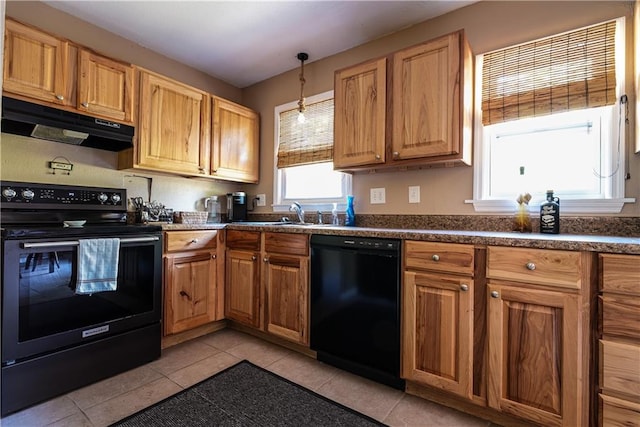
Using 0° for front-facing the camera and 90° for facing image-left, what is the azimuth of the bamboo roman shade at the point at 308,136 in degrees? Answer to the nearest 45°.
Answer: approximately 45°

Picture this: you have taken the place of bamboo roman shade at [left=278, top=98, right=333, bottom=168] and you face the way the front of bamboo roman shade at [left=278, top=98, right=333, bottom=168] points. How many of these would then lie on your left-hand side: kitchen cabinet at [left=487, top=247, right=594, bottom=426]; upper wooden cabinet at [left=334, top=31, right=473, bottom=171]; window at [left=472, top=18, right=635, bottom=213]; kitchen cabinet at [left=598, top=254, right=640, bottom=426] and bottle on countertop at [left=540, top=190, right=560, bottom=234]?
5

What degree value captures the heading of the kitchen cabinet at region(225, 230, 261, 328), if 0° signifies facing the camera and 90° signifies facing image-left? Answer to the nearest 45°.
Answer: approximately 45°

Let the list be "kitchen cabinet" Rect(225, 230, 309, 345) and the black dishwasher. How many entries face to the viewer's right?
0

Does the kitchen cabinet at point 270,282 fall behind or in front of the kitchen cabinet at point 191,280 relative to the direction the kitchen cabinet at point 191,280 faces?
in front

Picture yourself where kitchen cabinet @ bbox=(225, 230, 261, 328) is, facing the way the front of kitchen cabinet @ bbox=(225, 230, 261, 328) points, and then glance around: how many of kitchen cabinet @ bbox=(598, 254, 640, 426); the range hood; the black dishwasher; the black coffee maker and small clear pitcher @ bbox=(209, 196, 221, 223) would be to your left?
2

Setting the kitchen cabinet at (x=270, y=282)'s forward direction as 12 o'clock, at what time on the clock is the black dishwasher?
The black dishwasher is roughly at 9 o'clock from the kitchen cabinet.

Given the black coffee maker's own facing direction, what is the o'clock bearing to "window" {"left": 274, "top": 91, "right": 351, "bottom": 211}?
The window is roughly at 10 o'clock from the black coffee maker.
